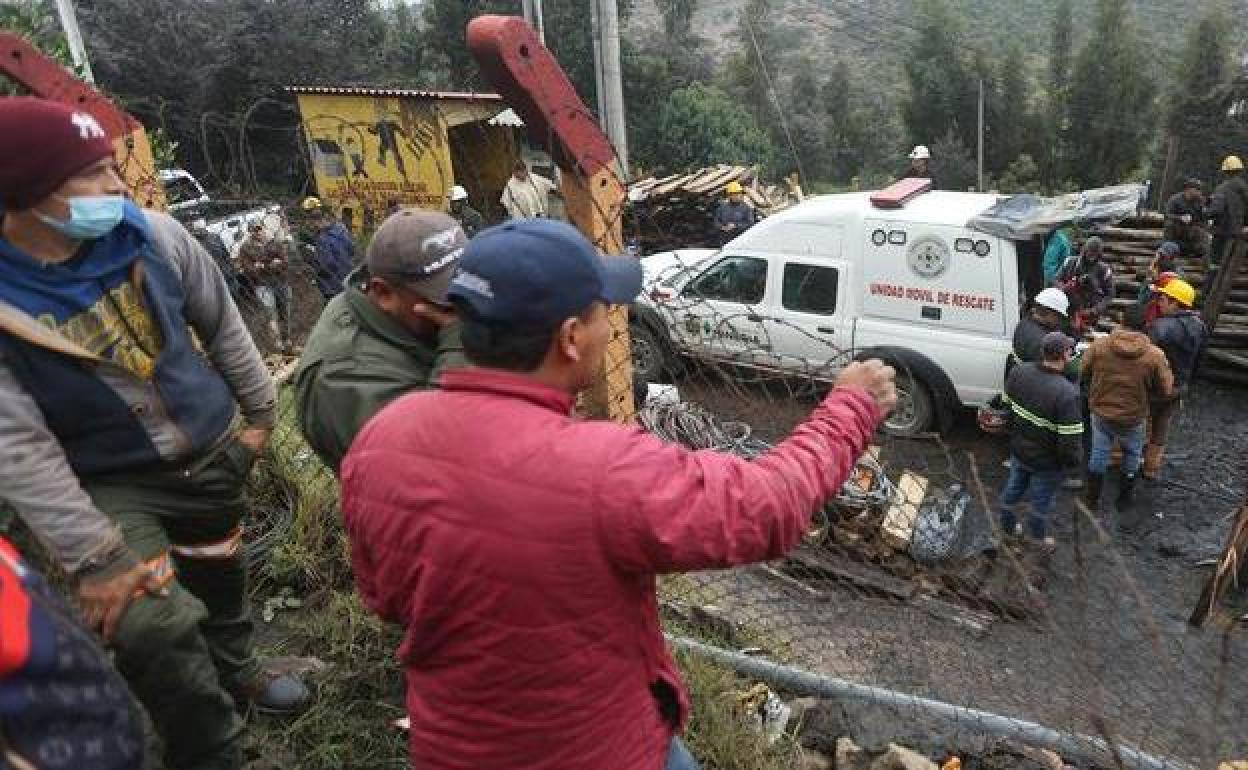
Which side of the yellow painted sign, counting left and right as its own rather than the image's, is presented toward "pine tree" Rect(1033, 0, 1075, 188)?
left

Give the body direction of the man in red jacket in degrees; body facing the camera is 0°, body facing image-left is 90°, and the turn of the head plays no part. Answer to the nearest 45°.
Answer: approximately 225°

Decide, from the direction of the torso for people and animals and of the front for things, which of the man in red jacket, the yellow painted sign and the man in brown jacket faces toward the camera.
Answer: the yellow painted sign

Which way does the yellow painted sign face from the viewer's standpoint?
toward the camera

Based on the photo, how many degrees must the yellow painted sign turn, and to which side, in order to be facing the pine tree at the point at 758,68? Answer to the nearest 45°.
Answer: approximately 135° to its left

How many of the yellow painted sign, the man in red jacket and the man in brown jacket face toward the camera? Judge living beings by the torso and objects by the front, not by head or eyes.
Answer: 1

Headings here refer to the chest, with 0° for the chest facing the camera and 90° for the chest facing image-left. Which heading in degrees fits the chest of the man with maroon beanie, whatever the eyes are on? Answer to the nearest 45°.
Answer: approximately 315°

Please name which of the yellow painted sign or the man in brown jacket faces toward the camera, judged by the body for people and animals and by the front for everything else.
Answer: the yellow painted sign

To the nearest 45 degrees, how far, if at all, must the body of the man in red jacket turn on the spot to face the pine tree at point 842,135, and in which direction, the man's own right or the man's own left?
approximately 45° to the man's own left

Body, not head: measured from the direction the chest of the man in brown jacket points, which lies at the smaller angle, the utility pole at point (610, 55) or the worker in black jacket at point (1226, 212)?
the worker in black jacket

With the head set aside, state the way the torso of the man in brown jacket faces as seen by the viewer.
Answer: away from the camera

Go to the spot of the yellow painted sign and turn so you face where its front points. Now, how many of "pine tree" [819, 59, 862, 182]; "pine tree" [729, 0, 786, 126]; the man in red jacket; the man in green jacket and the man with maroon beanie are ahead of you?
3

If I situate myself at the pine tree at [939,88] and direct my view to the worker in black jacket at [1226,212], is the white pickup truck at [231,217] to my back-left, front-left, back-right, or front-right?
front-right

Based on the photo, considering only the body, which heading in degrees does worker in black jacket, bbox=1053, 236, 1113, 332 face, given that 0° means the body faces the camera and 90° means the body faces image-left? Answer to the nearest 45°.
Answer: approximately 45°

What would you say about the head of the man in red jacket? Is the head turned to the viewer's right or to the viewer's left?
to the viewer's right

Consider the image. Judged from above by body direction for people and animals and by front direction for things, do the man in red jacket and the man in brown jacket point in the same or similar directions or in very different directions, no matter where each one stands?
same or similar directions

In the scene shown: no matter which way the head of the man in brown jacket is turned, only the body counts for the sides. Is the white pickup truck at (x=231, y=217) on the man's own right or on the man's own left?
on the man's own left

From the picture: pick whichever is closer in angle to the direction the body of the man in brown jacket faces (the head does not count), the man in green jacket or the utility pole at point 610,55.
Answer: the utility pole
